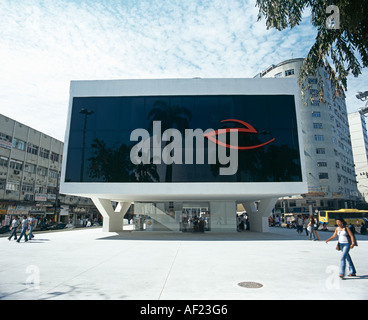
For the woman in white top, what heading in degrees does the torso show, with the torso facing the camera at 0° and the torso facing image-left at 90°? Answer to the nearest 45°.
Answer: approximately 45°

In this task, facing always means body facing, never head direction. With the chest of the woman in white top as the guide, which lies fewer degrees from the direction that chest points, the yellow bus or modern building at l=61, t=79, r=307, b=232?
the modern building

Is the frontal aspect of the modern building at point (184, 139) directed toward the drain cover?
yes

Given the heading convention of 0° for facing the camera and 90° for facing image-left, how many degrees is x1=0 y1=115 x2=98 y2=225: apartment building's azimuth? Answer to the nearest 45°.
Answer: approximately 315°

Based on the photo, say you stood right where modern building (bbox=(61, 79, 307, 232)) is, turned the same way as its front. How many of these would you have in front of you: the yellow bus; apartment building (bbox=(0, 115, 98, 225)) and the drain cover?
1

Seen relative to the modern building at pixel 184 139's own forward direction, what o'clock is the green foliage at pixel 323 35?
The green foliage is roughly at 11 o'clock from the modern building.
